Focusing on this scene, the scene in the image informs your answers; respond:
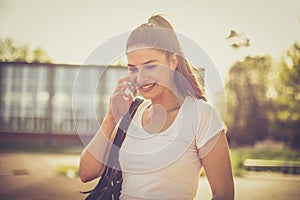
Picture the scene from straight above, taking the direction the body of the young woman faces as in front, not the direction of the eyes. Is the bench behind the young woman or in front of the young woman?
behind

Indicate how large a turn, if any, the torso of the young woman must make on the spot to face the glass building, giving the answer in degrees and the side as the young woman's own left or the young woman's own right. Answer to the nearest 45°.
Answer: approximately 135° to the young woman's own right

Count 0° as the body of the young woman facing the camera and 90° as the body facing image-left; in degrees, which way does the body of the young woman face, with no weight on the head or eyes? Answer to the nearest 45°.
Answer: approximately 45°

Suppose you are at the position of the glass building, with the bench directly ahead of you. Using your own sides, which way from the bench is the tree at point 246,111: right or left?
left

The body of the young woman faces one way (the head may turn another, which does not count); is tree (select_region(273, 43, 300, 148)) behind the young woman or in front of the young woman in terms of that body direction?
behind

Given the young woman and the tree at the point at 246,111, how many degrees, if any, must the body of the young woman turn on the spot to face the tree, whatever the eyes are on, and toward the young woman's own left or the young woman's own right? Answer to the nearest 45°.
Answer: approximately 135° to the young woman's own right
